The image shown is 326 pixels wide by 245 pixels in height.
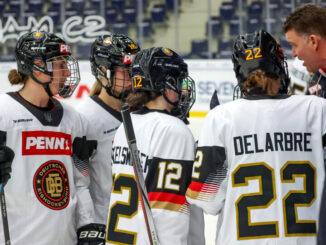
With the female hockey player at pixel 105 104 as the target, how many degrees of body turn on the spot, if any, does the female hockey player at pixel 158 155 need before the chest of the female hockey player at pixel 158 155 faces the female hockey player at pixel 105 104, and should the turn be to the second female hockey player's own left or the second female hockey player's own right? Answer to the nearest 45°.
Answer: approximately 45° to the second female hockey player's own left

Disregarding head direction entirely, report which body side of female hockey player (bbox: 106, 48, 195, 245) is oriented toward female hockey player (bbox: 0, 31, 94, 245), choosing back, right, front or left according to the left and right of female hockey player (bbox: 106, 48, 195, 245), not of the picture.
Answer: left

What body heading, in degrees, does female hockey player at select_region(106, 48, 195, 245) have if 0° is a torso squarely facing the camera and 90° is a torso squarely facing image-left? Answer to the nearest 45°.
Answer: approximately 225°

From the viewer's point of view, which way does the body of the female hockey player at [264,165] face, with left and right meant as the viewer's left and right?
facing away from the viewer

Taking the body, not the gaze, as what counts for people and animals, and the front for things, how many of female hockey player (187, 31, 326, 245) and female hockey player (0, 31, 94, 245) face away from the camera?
1

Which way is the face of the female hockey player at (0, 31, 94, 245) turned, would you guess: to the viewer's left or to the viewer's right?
to the viewer's right

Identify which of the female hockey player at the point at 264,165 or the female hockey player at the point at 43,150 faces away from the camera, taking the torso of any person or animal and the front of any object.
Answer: the female hockey player at the point at 264,165
